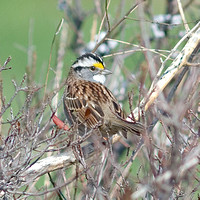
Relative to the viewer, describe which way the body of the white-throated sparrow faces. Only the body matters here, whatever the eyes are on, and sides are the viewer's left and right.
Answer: facing away from the viewer and to the left of the viewer
